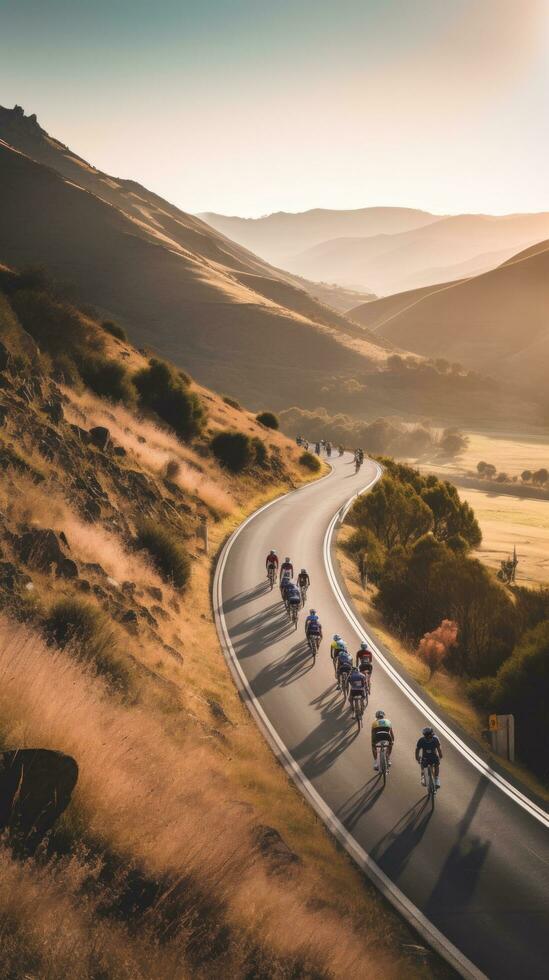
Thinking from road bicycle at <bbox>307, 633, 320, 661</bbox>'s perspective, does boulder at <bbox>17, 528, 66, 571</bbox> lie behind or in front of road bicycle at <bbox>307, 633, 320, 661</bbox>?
in front
